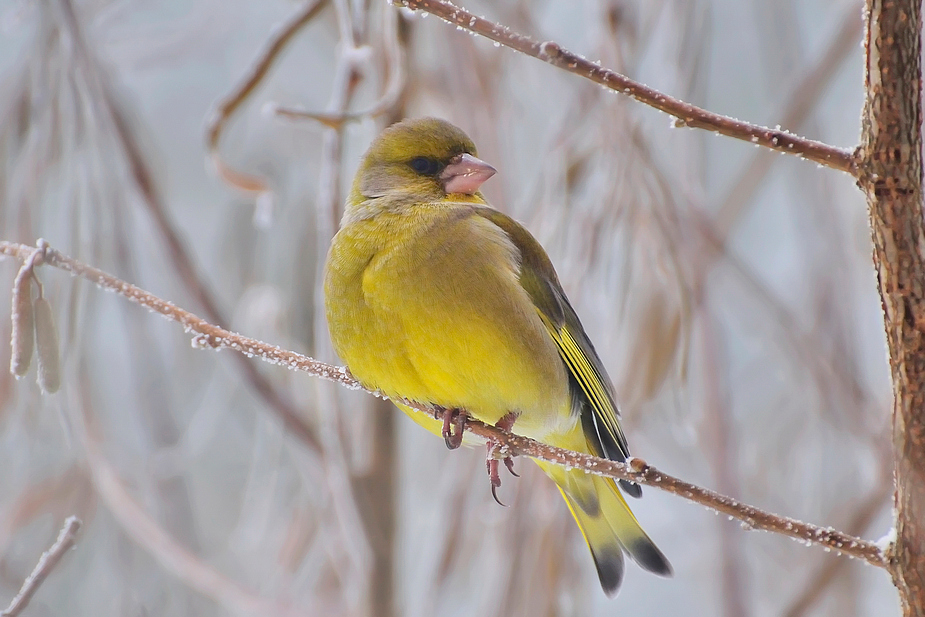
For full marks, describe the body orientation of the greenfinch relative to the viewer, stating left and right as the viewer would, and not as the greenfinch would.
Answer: facing the viewer and to the left of the viewer

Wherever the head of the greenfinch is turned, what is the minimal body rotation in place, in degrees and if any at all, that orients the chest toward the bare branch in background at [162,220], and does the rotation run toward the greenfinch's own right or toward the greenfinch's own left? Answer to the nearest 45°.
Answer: approximately 45° to the greenfinch's own right

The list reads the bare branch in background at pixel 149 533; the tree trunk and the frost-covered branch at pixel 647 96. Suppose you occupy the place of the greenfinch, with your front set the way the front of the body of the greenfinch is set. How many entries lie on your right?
1

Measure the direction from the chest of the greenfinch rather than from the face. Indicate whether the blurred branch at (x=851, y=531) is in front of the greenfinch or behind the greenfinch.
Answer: behind

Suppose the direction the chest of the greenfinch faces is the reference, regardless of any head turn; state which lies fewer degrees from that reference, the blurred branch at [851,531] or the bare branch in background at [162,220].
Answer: the bare branch in background

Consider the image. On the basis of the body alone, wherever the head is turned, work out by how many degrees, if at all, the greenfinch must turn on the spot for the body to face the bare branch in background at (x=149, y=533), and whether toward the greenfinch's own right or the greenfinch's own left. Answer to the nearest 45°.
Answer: approximately 90° to the greenfinch's own right

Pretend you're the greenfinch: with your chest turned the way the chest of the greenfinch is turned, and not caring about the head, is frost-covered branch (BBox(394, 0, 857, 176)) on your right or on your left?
on your left

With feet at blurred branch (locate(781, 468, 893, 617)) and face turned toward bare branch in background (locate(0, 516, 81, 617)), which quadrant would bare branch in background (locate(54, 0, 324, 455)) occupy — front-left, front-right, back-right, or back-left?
front-right
